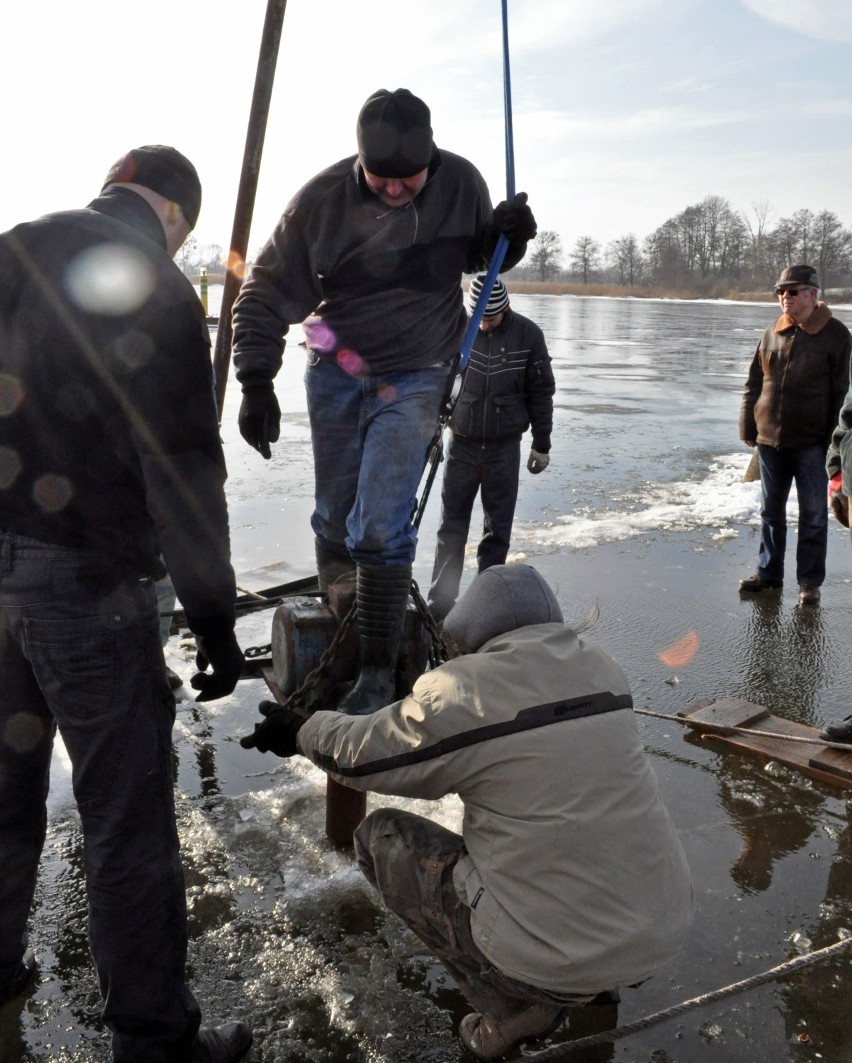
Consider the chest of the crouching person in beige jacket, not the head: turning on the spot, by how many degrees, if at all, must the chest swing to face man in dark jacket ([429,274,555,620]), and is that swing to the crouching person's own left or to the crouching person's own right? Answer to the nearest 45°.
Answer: approximately 45° to the crouching person's own right

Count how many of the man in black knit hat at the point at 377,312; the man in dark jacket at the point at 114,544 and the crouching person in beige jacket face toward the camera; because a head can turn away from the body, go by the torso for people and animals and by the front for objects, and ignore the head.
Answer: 1

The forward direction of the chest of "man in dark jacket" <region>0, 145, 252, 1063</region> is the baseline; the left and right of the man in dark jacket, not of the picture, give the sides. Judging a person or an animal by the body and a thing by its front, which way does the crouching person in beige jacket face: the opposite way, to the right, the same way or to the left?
to the left

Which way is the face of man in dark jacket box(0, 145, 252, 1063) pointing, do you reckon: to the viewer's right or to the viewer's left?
to the viewer's right

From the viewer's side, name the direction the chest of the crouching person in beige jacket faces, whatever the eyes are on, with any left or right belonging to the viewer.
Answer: facing away from the viewer and to the left of the viewer

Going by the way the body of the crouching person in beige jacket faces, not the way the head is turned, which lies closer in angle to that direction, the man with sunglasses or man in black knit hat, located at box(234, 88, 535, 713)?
the man in black knit hat

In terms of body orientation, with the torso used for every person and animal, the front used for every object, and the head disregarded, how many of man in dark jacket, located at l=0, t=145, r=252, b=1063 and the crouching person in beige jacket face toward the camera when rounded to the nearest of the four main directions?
0

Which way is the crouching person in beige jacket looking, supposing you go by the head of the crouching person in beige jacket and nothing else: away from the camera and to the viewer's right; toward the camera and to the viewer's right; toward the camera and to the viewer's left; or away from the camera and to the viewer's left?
away from the camera and to the viewer's left

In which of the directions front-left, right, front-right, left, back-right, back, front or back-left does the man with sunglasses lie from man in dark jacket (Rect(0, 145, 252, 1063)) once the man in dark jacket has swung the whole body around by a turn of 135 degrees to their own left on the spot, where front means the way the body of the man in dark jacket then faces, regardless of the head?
back-right

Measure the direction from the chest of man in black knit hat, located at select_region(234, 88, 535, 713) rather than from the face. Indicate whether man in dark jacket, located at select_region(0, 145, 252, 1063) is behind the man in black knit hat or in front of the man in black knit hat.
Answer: in front

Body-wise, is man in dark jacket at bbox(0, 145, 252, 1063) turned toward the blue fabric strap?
yes

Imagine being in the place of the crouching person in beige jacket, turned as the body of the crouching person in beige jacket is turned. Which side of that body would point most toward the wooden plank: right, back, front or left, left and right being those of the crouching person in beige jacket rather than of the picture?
right

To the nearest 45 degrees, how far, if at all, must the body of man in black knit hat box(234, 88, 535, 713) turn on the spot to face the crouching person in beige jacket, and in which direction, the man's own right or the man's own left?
0° — they already face them

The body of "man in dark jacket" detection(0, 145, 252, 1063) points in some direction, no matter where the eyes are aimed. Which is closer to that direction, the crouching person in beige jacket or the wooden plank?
the wooden plank

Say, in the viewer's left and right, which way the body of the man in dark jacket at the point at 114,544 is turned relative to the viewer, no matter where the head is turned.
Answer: facing away from the viewer and to the right of the viewer

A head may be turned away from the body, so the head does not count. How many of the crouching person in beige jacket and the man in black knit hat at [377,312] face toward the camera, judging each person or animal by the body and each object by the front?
1

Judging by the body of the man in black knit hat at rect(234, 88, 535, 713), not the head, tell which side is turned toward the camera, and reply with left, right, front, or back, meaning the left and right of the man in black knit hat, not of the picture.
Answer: front

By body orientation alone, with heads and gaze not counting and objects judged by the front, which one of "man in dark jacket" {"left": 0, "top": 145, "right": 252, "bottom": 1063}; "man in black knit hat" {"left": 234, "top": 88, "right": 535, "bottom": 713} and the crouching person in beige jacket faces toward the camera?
the man in black knit hat
